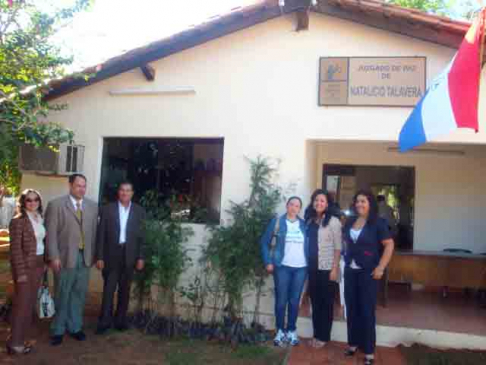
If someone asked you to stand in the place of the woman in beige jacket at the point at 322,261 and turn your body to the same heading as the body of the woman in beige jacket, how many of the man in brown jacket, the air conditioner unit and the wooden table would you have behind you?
1

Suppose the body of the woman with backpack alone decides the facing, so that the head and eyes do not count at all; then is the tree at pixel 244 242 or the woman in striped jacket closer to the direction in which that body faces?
the woman in striped jacket

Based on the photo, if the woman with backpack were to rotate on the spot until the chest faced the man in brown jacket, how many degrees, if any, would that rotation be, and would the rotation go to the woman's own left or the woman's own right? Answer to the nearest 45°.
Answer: approximately 90° to the woman's own right

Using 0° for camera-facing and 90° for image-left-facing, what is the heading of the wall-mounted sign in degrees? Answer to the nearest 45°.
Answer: approximately 0°

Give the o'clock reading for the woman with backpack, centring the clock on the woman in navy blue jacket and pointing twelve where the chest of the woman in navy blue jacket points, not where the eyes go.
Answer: The woman with backpack is roughly at 2 o'clock from the woman in navy blue jacket.

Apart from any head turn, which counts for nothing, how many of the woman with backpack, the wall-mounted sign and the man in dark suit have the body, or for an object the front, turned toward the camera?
3

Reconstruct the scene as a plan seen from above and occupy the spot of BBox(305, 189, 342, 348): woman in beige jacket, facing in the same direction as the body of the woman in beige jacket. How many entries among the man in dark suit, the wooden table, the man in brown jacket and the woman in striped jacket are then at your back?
1

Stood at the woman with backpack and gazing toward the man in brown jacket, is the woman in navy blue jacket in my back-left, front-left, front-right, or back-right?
back-left

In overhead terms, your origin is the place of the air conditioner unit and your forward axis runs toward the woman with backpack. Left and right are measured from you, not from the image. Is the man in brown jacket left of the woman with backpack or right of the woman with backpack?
right

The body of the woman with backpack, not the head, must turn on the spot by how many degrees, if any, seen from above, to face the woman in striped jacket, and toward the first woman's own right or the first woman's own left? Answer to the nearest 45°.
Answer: approximately 90° to the first woman's own right

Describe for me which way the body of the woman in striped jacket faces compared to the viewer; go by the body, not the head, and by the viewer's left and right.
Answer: facing the viewer and to the right of the viewer
